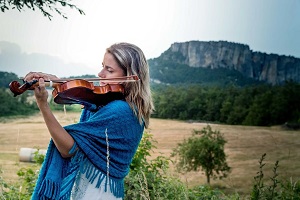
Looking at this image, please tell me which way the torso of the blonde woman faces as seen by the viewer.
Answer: to the viewer's left

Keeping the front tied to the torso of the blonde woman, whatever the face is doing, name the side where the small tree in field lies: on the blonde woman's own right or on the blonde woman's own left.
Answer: on the blonde woman's own right

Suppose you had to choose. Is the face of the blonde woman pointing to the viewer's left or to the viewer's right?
to the viewer's left
